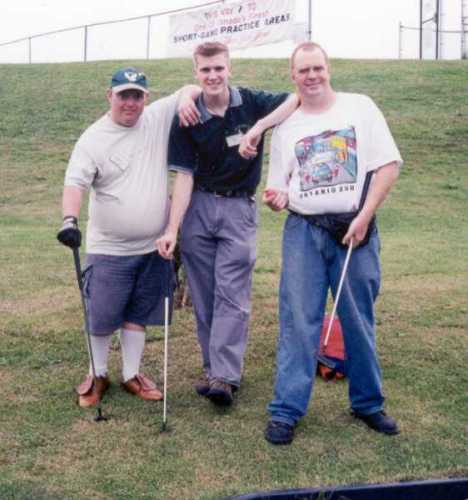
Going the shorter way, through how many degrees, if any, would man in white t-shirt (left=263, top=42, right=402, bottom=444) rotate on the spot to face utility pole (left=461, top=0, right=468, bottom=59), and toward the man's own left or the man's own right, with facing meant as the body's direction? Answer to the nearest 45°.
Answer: approximately 180°

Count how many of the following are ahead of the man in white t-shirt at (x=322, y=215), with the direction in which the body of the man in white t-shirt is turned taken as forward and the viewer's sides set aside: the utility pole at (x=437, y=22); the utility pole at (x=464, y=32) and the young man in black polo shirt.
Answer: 0

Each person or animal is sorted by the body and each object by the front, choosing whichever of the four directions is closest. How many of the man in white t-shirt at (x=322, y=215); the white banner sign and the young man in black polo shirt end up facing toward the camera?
3

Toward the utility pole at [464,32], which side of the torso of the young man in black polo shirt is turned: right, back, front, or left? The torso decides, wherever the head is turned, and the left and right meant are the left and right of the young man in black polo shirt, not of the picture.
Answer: back

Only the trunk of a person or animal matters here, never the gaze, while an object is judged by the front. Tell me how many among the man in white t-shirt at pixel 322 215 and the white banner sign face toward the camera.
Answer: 2

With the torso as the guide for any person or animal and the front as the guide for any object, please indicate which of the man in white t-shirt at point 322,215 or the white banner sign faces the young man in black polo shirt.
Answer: the white banner sign

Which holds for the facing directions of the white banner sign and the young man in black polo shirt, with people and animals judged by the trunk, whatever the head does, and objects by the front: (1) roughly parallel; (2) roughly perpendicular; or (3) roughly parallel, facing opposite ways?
roughly parallel

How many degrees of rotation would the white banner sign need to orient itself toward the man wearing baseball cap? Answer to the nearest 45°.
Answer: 0° — it already faces them

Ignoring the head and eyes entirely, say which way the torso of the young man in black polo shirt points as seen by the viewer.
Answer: toward the camera

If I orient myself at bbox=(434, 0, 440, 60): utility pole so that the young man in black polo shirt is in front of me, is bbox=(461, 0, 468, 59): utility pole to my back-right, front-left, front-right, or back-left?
back-left

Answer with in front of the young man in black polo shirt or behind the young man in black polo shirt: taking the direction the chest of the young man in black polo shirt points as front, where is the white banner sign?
behind

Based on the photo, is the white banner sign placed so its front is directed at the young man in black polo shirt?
yes
